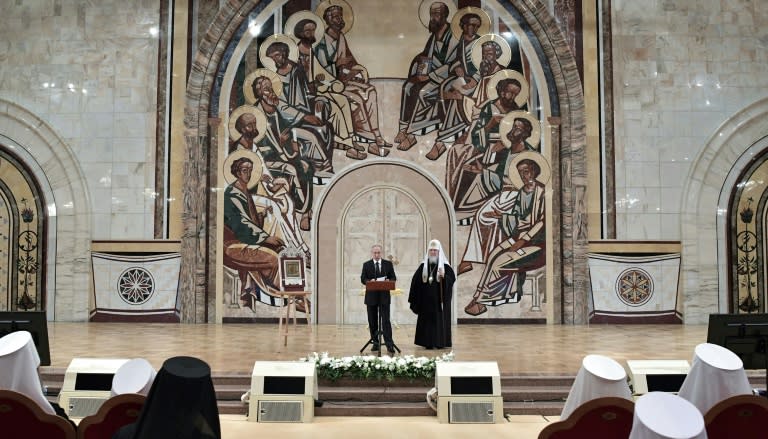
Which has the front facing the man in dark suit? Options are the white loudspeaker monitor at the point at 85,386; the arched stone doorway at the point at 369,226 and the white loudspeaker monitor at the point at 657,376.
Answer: the arched stone doorway

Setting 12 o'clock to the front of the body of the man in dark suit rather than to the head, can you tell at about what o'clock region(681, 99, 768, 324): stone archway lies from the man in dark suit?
The stone archway is roughly at 8 o'clock from the man in dark suit.

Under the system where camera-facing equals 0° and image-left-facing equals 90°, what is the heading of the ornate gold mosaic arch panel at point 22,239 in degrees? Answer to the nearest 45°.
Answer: approximately 0°

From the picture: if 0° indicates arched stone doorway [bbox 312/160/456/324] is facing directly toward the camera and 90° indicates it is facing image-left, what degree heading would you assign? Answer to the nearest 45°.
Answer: approximately 0°

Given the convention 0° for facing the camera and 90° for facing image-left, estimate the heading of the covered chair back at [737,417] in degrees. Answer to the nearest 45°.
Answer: approximately 180°

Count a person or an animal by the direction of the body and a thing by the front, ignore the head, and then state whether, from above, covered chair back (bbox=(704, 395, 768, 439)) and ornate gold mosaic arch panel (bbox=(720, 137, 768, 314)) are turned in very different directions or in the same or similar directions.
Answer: very different directions
